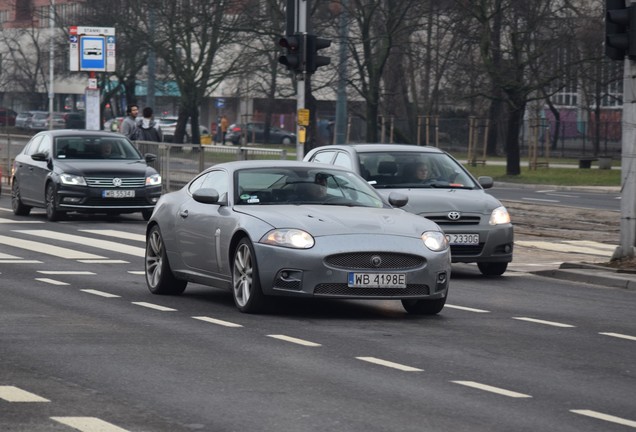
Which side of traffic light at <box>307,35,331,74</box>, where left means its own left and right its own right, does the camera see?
right

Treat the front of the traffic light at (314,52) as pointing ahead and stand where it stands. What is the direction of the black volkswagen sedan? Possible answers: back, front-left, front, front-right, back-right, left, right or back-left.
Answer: back

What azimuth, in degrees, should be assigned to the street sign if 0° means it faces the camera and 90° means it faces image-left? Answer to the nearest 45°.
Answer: approximately 0°

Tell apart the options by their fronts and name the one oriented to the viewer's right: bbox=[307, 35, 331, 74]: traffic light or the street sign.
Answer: the traffic light

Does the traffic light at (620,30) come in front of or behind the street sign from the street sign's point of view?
in front

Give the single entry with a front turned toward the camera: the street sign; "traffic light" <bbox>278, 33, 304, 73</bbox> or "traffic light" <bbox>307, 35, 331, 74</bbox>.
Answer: the street sign

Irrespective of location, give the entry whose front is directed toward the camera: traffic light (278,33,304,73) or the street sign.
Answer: the street sign
